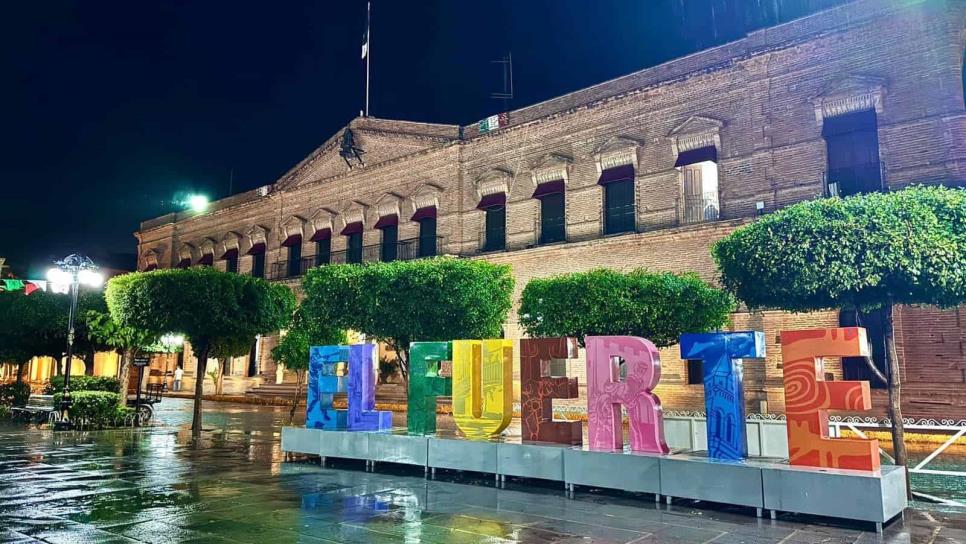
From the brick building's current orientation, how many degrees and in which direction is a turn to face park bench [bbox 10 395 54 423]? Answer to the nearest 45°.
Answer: approximately 45° to its right

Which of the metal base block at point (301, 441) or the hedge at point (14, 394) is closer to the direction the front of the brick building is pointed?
the metal base block

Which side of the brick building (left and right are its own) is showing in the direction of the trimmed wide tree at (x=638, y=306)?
front

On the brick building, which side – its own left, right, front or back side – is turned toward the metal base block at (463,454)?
front

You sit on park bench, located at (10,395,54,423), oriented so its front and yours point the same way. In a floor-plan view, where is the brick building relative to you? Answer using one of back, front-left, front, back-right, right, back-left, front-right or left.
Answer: left

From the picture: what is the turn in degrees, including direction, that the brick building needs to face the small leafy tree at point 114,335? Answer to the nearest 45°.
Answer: approximately 45° to its right

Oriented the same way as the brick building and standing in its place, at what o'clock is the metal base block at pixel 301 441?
The metal base block is roughly at 12 o'clock from the brick building.

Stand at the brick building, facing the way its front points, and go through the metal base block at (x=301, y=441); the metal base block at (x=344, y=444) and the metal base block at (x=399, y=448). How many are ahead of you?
3

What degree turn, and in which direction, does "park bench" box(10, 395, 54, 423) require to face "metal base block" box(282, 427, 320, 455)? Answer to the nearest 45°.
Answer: approximately 45° to its left

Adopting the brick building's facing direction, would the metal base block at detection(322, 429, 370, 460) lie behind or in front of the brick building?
in front
